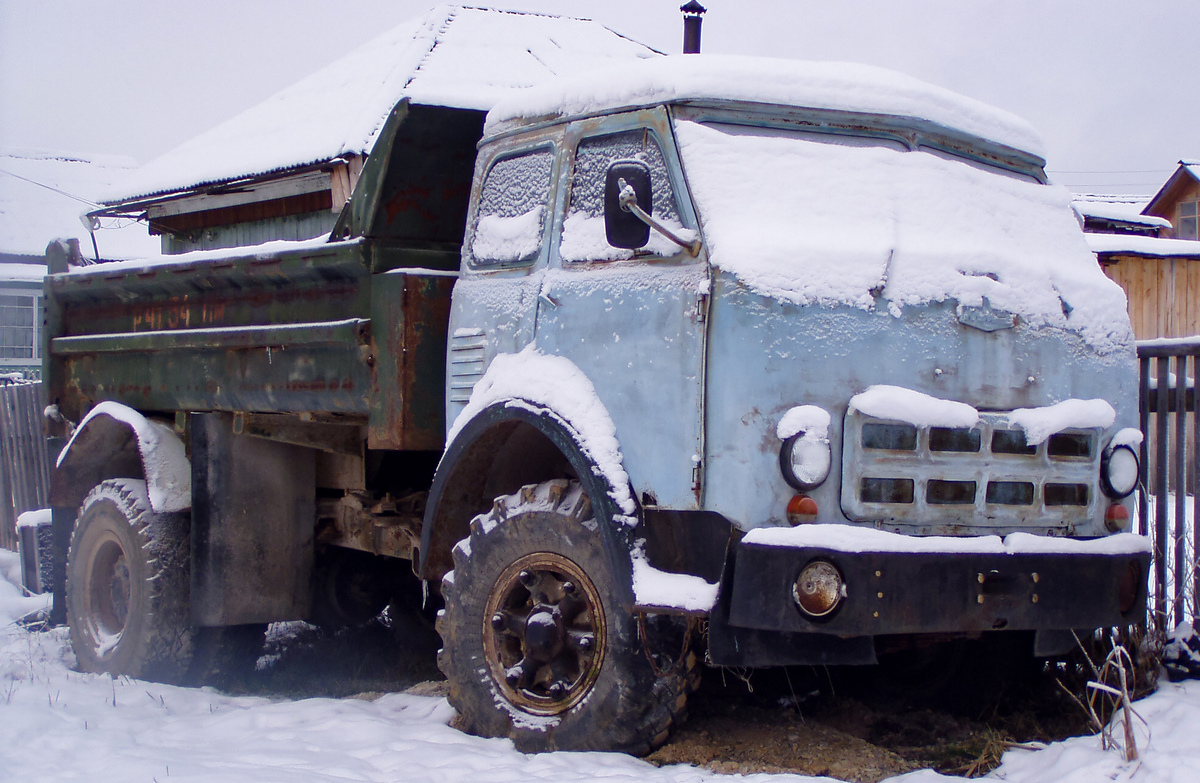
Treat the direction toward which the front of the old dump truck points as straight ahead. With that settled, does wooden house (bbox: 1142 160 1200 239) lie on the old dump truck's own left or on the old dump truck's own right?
on the old dump truck's own left

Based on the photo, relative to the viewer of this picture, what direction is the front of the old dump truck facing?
facing the viewer and to the right of the viewer

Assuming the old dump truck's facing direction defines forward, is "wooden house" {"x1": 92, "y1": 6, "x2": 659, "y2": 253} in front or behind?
behind

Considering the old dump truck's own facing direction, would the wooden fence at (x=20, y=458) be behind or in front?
behind

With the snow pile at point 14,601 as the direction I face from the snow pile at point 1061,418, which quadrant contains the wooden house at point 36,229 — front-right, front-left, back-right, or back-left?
front-right

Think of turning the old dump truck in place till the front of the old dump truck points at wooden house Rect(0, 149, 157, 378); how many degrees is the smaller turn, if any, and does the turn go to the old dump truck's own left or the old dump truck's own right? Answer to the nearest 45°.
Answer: approximately 180°

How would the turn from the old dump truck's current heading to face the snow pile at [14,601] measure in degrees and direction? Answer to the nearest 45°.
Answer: approximately 180°

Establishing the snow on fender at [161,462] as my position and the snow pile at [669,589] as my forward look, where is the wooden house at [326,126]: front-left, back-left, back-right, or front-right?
back-left

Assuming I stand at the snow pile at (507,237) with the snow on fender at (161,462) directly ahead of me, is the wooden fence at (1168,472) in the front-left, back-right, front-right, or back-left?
back-right
